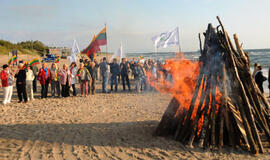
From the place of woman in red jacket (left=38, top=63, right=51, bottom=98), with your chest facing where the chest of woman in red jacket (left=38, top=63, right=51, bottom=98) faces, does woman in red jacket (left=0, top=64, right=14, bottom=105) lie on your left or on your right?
on your right

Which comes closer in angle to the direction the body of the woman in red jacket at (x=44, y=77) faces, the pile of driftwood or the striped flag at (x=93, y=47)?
the pile of driftwood

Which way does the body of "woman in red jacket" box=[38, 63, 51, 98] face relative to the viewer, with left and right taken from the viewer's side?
facing the viewer and to the right of the viewer

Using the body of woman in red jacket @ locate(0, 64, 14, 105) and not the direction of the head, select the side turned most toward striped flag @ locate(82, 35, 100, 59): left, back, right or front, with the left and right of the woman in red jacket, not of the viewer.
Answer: left

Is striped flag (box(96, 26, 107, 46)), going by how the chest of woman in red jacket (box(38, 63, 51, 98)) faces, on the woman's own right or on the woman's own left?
on the woman's own left

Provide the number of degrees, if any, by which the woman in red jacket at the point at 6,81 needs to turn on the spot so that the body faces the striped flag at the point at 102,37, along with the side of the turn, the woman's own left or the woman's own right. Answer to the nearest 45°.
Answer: approximately 90° to the woman's own left

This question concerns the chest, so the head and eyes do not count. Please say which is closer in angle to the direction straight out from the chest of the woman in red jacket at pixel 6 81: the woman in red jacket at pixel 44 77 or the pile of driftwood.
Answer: the pile of driftwood

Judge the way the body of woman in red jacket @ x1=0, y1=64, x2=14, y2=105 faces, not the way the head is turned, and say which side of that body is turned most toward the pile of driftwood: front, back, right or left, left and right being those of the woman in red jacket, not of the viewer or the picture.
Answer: front

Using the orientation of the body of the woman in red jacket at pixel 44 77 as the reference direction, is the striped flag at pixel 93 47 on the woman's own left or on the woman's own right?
on the woman's own left

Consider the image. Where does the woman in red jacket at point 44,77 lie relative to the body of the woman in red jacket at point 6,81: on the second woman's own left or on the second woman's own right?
on the second woman's own left

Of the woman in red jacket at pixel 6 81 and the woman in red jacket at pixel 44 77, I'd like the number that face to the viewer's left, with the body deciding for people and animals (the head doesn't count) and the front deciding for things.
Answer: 0

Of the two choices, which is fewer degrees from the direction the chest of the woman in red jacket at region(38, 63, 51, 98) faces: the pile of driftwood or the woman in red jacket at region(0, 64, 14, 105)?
the pile of driftwood
